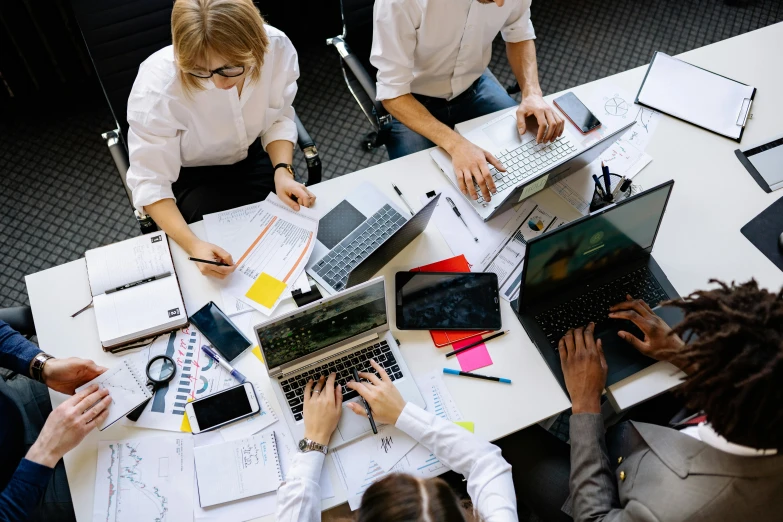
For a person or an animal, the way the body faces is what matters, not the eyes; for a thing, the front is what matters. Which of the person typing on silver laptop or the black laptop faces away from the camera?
the person typing on silver laptop

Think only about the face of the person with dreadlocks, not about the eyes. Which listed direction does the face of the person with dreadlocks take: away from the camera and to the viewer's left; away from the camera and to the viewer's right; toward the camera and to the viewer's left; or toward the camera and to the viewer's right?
away from the camera and to the viewer's left

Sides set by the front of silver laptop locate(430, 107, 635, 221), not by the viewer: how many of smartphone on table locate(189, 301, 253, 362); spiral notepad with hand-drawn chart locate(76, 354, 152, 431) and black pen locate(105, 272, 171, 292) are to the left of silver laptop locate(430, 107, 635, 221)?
3

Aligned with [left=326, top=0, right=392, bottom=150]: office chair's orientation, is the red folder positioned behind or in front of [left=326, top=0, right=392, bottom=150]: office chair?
in front

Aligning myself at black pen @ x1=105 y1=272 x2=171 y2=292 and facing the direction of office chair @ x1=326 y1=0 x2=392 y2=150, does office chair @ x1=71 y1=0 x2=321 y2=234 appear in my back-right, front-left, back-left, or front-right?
front-left

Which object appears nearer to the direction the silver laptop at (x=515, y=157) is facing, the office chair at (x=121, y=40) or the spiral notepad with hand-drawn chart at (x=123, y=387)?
the office chair

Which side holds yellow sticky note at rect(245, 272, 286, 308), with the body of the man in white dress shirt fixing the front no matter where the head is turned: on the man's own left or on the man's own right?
on the man's own right

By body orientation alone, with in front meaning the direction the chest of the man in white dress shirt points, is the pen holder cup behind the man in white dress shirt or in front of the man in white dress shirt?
in front

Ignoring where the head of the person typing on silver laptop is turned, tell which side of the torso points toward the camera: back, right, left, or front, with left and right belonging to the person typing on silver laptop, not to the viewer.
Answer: back

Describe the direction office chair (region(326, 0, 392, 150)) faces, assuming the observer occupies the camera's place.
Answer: facing the viewer and to the right of the viewer

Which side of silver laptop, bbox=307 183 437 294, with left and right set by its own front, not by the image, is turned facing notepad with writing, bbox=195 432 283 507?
left
